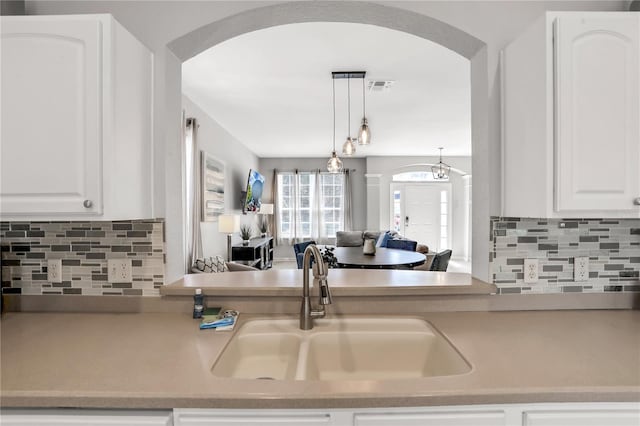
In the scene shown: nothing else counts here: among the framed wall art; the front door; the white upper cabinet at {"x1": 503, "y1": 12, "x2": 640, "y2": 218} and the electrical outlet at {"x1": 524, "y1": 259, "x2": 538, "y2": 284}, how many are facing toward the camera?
3

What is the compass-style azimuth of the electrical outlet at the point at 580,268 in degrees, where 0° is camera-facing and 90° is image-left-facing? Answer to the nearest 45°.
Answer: approximately 0°

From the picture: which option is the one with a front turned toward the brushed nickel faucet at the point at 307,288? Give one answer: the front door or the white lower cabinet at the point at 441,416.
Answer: the front door

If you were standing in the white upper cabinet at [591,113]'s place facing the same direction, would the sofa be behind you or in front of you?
behind

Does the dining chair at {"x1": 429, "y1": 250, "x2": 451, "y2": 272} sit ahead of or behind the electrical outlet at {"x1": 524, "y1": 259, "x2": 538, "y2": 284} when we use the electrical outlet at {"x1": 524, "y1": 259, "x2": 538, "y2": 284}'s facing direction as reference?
behind

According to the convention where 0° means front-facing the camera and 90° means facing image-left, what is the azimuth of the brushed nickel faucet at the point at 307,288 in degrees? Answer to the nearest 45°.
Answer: approximately 315°

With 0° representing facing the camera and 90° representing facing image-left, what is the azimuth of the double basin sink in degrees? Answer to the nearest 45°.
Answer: approximately 0°

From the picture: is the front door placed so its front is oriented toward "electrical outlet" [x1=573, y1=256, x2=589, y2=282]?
yes
